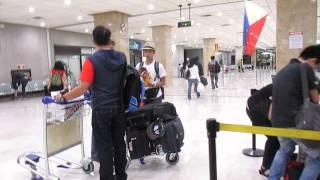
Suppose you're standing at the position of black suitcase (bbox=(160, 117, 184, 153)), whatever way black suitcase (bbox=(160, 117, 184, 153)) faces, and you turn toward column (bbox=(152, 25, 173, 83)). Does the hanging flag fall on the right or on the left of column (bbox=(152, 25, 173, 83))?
right

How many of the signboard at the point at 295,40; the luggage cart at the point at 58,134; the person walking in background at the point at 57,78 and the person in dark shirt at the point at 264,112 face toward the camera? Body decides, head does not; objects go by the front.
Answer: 1

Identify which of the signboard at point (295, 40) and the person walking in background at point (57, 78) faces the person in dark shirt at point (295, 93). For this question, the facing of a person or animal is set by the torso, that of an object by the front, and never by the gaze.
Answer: the signboard

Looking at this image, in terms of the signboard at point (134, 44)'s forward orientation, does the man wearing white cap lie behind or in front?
in front

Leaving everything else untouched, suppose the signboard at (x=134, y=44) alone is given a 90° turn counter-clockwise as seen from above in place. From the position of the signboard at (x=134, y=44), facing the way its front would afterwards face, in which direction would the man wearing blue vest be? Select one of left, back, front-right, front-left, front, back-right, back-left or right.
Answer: right

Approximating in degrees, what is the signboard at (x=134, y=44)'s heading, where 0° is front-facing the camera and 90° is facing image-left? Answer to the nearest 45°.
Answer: approximately 0°

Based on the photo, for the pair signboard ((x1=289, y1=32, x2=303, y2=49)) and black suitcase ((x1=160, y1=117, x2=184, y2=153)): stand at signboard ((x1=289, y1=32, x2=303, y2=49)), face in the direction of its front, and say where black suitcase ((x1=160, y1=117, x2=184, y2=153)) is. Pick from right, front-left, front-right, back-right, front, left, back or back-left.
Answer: front

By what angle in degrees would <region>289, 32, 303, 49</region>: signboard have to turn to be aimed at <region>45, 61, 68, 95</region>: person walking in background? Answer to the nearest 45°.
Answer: approximately 45° to its right

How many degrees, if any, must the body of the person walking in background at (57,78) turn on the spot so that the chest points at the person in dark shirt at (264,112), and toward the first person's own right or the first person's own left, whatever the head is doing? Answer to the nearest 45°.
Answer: approximately 135° to the first person's own right

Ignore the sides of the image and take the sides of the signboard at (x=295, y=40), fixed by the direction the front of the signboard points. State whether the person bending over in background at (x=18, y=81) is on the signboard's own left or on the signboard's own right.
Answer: on the signboard's own right

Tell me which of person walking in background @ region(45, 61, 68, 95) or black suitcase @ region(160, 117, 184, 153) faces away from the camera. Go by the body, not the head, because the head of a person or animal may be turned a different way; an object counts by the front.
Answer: the person walking in background

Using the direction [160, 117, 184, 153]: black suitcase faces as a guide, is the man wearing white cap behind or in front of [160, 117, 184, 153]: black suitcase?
behind
